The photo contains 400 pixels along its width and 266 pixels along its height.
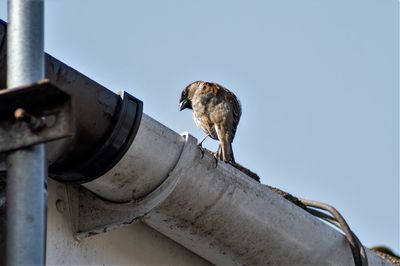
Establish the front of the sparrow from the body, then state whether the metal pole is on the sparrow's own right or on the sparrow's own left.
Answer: on the sparrow's own left

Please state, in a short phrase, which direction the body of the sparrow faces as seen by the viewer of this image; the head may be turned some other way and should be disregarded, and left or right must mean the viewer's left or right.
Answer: facing away from the viewer and to the left of the viewer

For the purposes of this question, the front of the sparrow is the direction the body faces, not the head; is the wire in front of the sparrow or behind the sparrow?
behind

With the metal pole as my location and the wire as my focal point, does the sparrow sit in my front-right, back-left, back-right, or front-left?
front-left
